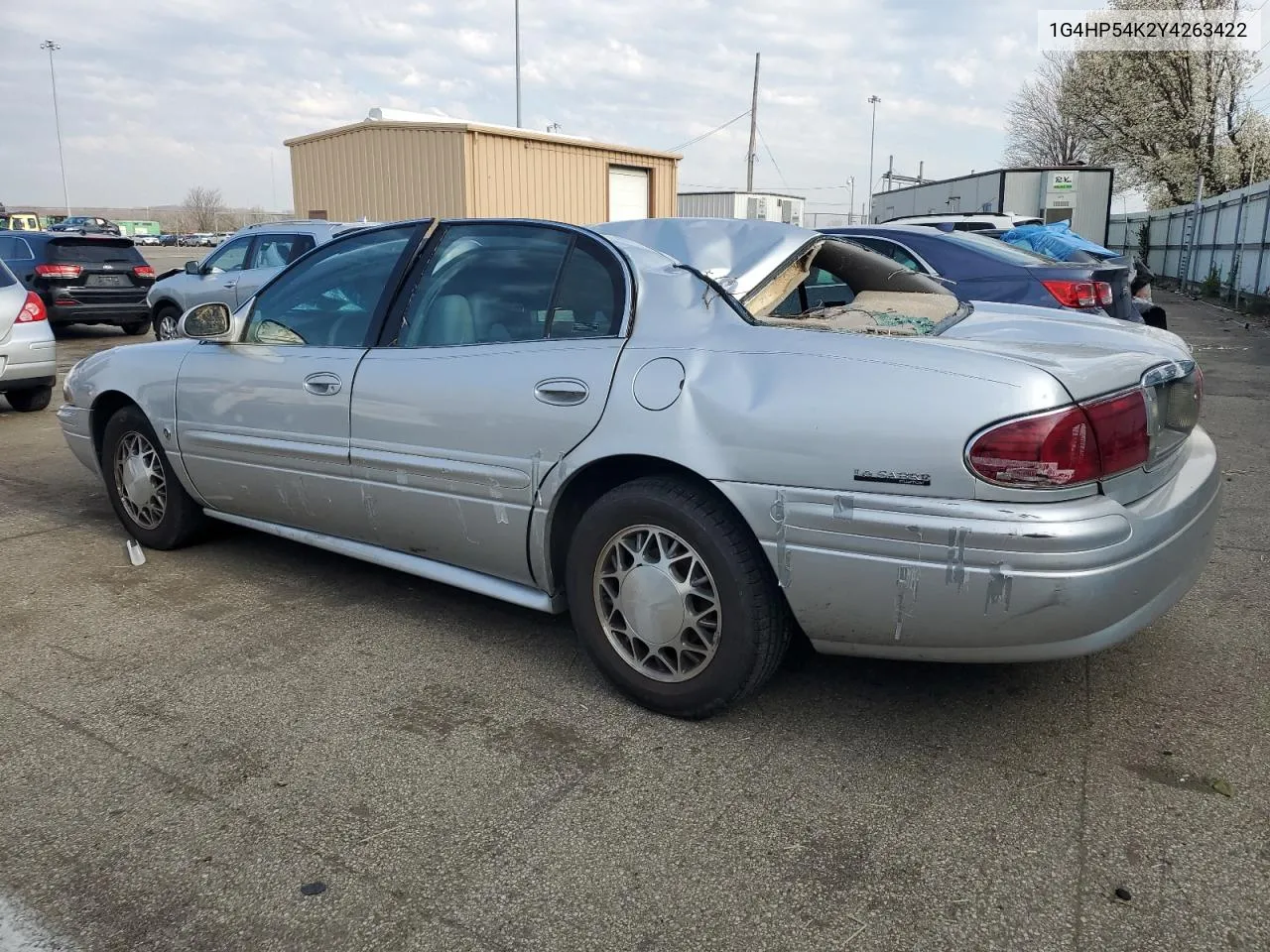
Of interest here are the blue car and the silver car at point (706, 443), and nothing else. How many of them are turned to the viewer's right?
0

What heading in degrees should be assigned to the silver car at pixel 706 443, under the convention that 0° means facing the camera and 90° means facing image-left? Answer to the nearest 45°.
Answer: approximately 135°

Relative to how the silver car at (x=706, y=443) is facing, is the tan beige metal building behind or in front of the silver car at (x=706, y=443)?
in front

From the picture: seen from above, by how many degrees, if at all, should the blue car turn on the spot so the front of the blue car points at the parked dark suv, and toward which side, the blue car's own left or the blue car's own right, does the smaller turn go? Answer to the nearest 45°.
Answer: approximately 45° to the blue car's own left

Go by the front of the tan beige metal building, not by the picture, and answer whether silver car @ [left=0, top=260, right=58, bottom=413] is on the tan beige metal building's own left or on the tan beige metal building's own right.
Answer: on the tan beige metal building's own right

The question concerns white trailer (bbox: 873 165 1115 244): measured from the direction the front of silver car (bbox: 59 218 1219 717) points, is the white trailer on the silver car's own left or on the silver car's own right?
on the silver car's own right

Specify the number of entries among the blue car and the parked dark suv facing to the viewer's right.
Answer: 0

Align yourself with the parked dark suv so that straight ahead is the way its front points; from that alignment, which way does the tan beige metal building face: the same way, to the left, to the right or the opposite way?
the opposite way

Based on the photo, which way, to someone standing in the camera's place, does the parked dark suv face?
facing away from the viewer and to the left of the viewer

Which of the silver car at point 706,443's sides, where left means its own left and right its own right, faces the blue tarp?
right

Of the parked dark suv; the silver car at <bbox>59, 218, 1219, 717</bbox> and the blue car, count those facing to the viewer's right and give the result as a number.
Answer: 0

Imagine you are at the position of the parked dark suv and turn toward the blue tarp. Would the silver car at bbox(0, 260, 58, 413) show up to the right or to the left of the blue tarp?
right

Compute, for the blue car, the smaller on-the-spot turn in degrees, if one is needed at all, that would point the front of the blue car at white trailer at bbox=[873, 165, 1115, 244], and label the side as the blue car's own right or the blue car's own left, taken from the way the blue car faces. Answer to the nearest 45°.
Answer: approximately 45° to the blue car's own right
